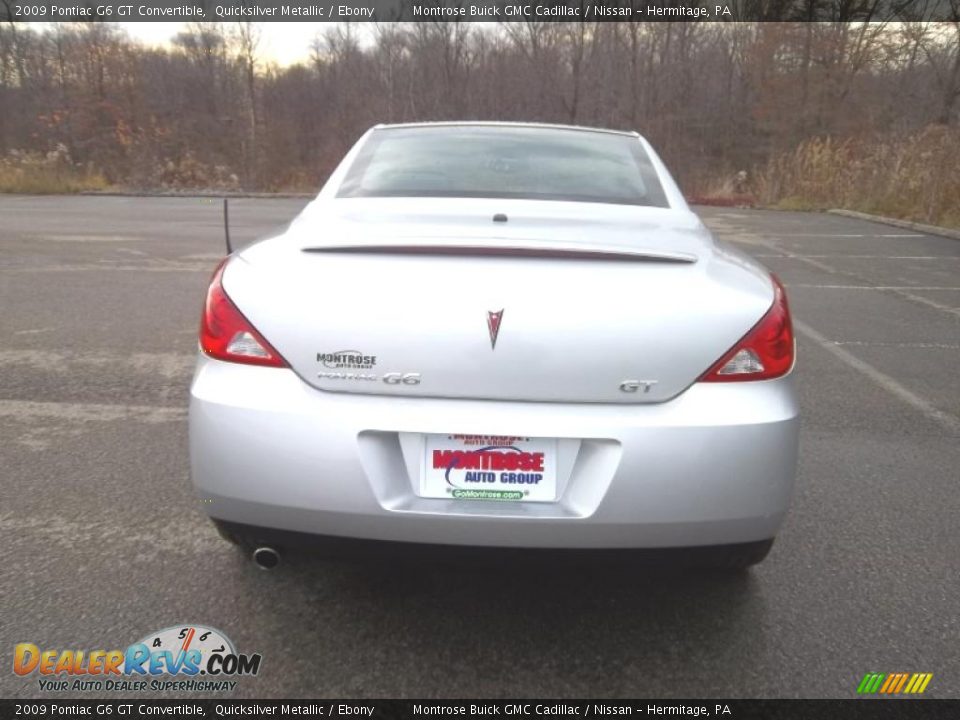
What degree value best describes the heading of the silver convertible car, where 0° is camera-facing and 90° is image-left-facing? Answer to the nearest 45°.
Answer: approximately 180°
